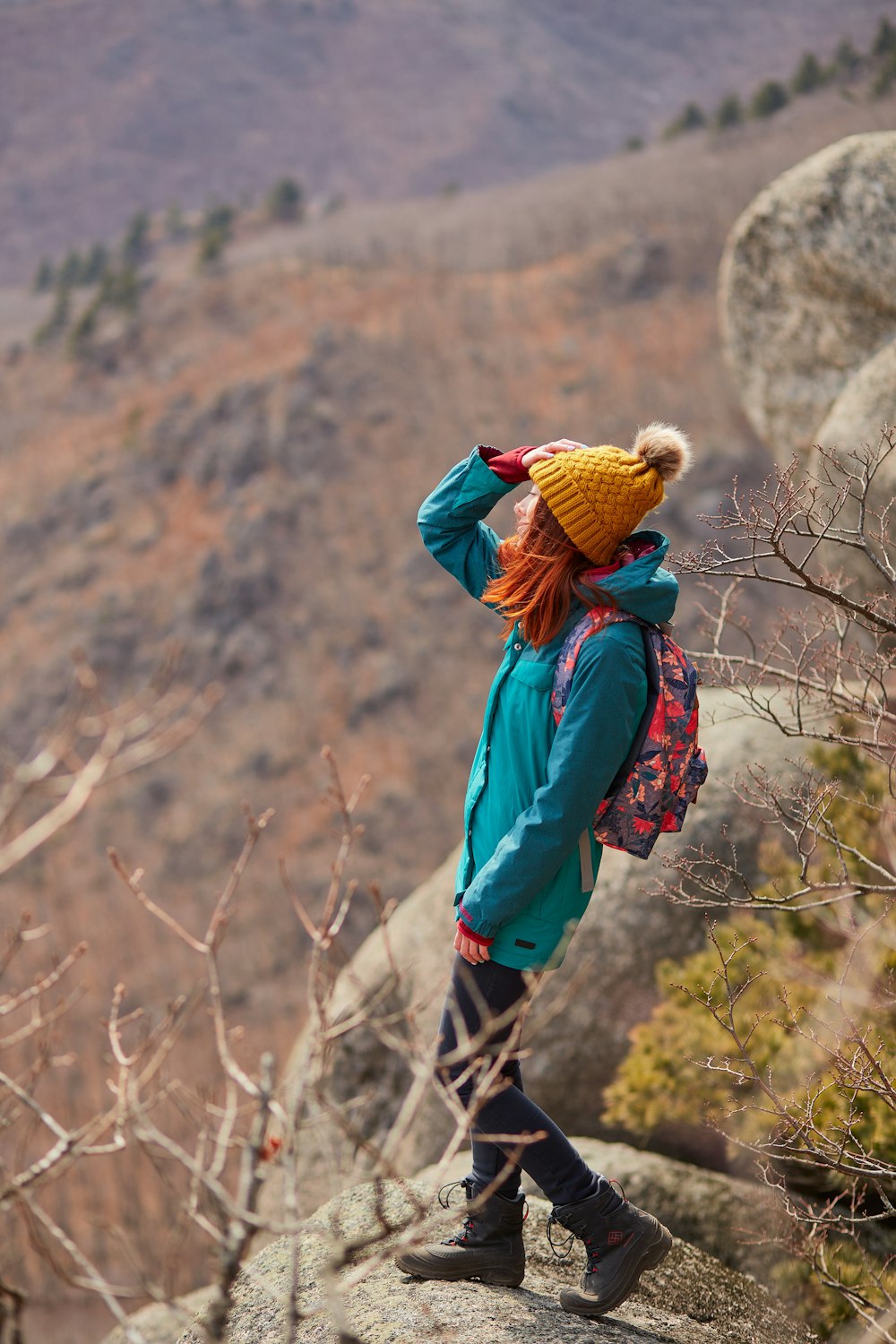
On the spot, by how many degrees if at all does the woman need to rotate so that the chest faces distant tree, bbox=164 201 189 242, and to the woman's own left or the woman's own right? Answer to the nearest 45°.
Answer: approximately 90° to the woman's own right

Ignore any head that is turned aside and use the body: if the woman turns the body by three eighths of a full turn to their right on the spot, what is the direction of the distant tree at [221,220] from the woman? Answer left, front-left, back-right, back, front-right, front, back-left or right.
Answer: front-left

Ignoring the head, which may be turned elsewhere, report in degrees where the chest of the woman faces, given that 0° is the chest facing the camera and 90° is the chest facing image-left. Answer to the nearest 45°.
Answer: approximately 90°

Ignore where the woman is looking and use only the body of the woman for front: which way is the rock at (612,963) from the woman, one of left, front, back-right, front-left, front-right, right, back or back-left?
right

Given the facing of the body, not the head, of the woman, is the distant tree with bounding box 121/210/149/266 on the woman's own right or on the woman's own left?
on the woman's own right

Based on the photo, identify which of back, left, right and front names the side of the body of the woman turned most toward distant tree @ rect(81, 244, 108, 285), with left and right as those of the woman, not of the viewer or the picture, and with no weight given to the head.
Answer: right

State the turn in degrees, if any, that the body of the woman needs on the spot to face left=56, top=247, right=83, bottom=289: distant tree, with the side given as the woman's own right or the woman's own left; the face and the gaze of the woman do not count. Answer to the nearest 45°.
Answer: approximately 90° to the woman's own right

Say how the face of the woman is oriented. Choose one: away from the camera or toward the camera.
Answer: away from the camera

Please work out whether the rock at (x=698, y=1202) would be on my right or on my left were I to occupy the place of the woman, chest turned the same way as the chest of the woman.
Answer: on my right
